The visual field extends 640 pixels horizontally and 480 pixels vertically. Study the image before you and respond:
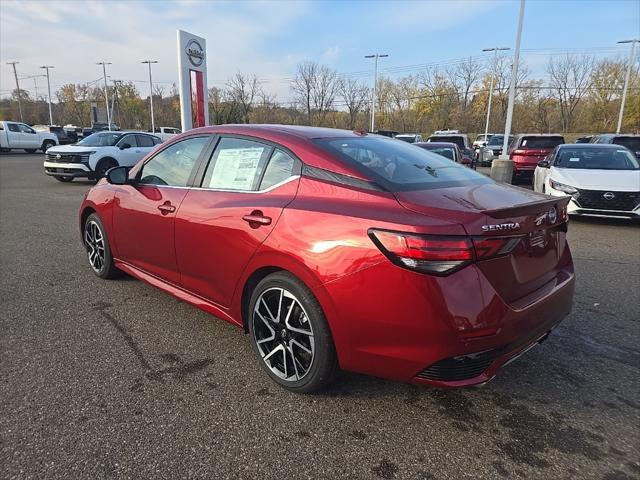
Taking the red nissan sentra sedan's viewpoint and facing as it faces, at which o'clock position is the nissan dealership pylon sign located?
The nissan dealership pylon sign is roughly at 1 o'clock from the red nissan sentra sedan.

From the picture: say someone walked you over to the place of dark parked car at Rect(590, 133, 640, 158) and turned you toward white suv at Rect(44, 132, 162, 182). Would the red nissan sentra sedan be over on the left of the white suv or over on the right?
left

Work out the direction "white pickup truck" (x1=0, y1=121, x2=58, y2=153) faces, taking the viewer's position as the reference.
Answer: facing to the right of the viewer

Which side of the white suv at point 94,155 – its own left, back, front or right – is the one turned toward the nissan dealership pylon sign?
back

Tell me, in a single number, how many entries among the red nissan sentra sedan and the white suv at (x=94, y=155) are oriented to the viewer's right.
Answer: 0

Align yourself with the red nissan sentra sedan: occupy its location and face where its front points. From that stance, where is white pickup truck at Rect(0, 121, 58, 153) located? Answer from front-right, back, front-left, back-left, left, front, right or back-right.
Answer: front

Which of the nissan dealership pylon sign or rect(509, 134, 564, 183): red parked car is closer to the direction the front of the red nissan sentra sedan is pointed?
the nissan dealership pylon sign

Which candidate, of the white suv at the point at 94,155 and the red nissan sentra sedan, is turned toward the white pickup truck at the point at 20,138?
the red nissan sentra sedan
